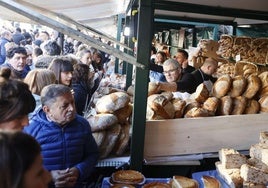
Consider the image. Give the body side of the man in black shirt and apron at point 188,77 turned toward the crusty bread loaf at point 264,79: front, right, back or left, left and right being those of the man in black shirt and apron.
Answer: left

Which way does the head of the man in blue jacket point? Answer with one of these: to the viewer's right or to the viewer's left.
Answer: to the viewer's right

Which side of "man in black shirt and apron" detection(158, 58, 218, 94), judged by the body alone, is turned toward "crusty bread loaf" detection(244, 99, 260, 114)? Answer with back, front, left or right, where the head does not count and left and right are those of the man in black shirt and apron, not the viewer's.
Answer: left

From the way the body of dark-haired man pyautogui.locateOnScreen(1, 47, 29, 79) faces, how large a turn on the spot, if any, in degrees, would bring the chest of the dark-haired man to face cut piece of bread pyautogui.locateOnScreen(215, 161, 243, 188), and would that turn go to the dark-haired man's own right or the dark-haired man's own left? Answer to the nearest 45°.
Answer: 0° — they already face it
